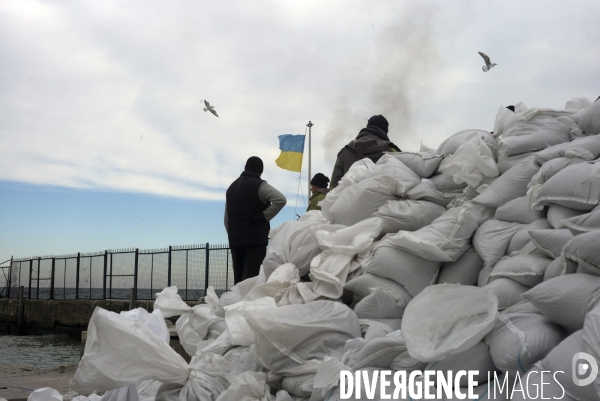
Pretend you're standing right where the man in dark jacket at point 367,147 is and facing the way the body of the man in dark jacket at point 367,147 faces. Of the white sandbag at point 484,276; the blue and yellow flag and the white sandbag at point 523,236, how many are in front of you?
1

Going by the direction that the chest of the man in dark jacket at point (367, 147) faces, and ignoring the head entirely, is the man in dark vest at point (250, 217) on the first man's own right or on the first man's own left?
on the first man's own left

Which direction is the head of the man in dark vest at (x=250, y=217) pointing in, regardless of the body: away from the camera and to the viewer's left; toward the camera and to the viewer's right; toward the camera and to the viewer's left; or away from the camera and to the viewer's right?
away from the camera and to the viewer's right

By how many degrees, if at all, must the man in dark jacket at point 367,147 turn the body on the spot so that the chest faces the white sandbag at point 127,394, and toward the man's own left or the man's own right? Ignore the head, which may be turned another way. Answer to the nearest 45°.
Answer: approximately 135° to the man's own left

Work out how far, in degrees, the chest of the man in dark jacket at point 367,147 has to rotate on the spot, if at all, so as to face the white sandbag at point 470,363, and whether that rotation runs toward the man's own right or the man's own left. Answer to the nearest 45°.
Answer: approximately 180°

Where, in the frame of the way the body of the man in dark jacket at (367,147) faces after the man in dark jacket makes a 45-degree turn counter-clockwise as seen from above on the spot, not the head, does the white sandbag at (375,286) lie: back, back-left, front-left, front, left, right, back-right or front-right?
back-left

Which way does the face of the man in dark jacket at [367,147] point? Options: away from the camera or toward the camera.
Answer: away from the camera

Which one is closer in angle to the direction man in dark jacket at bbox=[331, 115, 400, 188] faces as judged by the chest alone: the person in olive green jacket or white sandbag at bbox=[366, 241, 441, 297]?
the person in olive green jacket

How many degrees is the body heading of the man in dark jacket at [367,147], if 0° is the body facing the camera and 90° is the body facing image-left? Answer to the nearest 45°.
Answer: approximately 180°

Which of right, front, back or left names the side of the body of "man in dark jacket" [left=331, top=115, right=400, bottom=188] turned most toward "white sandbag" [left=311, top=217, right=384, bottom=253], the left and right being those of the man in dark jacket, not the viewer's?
back

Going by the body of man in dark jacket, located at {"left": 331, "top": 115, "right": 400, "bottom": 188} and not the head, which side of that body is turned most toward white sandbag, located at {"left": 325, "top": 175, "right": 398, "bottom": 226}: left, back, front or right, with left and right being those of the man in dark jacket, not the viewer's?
back

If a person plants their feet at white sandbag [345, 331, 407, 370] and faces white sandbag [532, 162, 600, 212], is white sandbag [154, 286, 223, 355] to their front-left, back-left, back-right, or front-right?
back-left

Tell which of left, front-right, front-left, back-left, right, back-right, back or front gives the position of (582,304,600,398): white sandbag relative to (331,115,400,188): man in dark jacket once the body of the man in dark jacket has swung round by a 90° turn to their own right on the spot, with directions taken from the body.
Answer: right

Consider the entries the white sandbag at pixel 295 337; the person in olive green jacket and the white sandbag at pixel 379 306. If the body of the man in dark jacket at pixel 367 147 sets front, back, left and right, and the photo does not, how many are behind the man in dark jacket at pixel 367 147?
2
